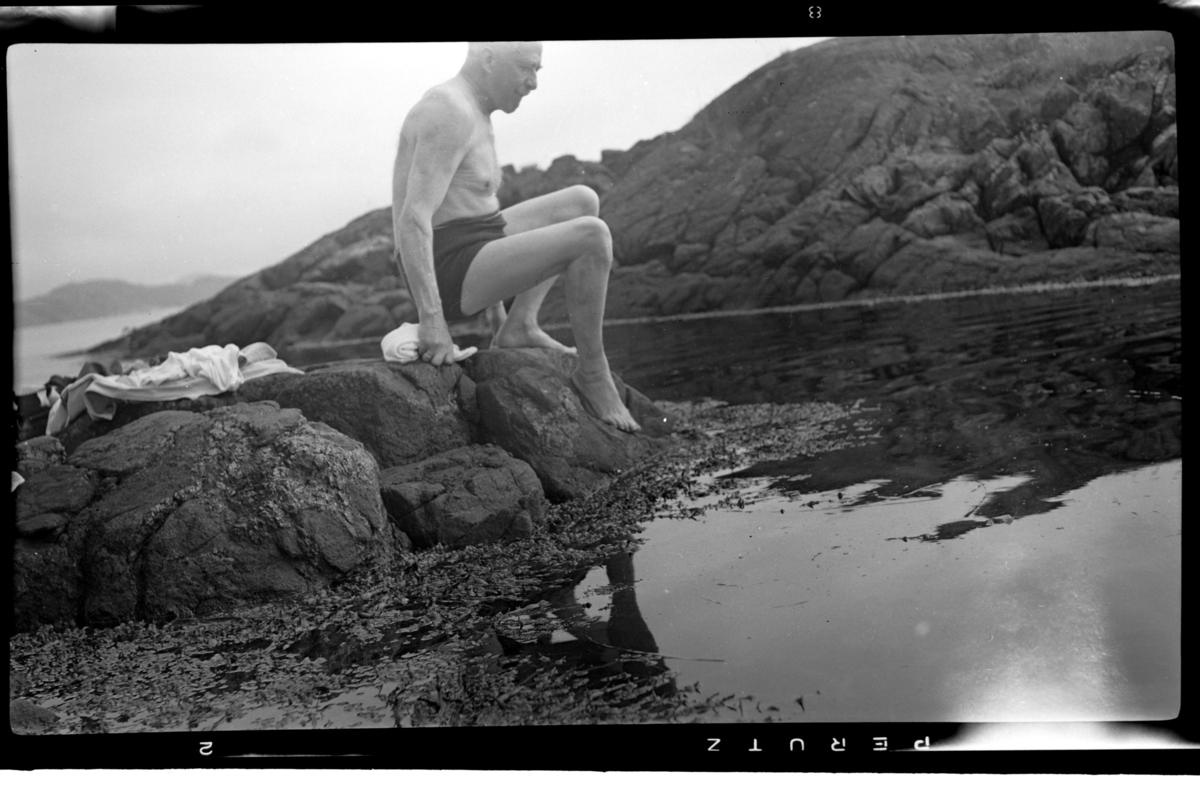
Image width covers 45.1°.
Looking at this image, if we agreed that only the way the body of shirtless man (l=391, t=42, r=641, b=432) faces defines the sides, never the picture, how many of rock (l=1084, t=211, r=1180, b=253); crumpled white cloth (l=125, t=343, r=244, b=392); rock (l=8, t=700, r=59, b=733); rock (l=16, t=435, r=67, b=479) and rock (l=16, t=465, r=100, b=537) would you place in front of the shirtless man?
1

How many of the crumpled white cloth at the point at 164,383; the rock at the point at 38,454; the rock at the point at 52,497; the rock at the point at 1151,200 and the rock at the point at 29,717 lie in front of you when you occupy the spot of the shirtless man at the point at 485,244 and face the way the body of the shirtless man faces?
1

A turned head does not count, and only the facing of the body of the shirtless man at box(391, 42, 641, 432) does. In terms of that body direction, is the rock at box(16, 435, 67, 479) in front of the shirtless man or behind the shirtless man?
behind

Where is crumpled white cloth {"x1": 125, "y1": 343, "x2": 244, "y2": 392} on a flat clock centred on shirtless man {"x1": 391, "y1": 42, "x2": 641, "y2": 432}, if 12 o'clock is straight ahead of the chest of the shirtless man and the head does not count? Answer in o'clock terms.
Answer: The crumpled white cloth is roughly at 6 o'clock from the shirtless man.

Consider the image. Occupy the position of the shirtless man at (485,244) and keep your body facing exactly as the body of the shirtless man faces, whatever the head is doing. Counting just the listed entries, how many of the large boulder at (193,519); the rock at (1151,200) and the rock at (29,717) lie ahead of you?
1

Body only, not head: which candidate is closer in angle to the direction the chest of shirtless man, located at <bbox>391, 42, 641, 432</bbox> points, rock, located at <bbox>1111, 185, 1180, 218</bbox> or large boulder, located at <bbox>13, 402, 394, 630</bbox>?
the rock

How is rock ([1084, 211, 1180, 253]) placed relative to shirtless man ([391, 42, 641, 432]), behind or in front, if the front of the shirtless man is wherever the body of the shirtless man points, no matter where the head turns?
in front

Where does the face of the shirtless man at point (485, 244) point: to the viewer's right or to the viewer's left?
to the viewer's right

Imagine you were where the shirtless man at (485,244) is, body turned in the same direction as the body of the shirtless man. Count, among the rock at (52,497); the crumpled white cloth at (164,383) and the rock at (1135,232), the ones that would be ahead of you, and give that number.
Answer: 1

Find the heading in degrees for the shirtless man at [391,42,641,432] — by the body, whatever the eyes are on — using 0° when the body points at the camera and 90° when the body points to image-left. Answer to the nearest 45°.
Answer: approximately 270°

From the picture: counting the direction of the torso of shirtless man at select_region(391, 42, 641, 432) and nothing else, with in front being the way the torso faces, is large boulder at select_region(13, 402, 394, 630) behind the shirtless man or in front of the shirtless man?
behind

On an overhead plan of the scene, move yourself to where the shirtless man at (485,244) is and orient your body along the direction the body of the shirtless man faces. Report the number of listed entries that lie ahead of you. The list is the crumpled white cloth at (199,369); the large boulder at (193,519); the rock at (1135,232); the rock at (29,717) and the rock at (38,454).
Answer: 1

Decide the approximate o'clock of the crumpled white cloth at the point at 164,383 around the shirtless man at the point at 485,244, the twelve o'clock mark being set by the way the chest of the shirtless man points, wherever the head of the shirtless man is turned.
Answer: The crumpled white cloth is roughly at 6 o'clock from the shirtless man.
